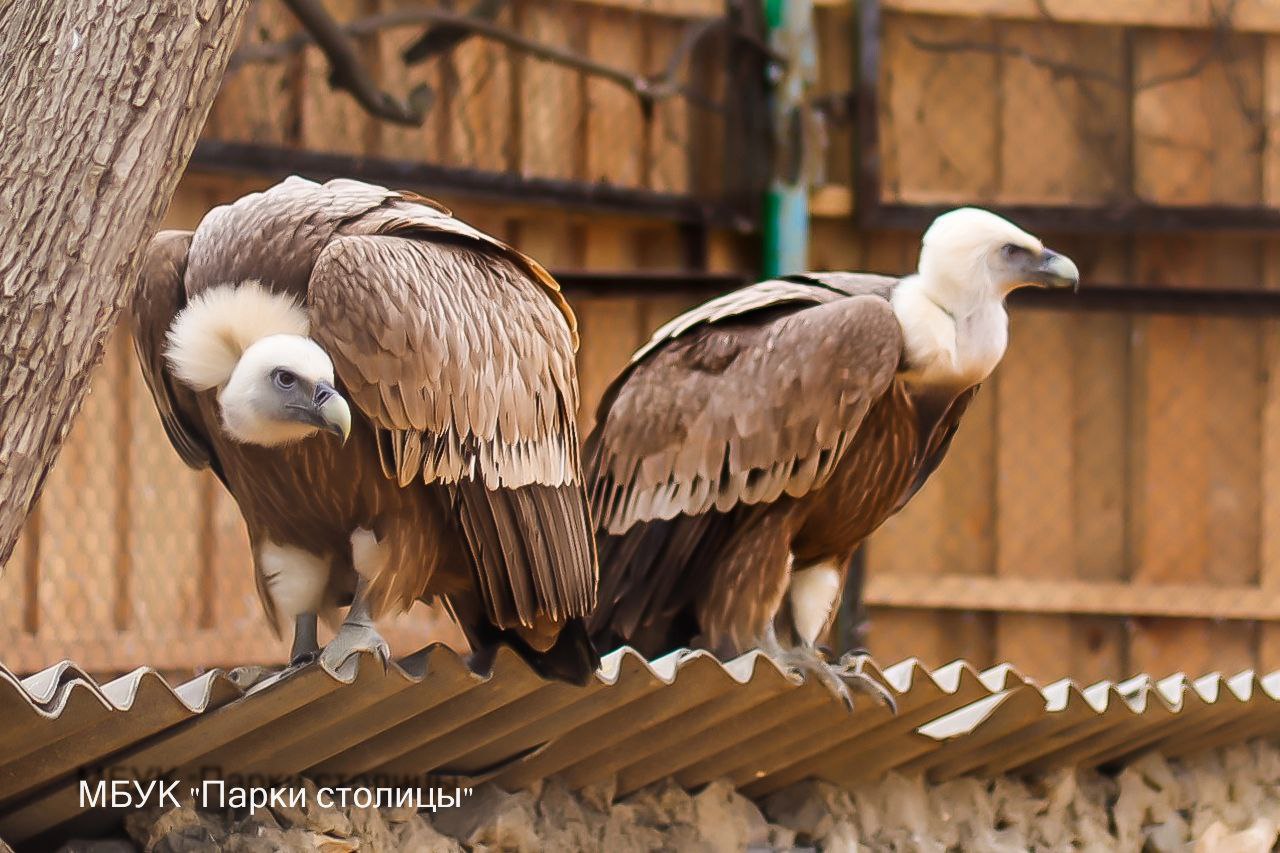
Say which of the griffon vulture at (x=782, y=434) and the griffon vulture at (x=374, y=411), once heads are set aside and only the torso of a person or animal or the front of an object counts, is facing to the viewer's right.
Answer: the griffon vulture at (x=782, y=434)

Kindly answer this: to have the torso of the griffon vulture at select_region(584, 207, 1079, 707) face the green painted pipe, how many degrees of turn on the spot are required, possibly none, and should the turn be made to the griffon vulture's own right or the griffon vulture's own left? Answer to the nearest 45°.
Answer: approximately 90° to the griffon vulture's own left

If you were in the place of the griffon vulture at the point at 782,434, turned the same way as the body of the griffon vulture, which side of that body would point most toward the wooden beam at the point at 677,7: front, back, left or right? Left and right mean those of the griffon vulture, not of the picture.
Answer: left

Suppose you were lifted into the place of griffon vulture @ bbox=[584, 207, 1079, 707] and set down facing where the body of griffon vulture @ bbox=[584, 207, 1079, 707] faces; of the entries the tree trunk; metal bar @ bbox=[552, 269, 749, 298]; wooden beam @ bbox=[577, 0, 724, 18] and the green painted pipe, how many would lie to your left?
3

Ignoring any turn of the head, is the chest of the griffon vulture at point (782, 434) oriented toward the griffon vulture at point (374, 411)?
no

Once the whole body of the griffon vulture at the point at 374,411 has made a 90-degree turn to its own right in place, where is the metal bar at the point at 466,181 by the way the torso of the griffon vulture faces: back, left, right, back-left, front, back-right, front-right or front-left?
front-right

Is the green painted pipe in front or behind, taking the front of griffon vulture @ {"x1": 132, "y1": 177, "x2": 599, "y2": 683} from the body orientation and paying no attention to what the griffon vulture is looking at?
behind

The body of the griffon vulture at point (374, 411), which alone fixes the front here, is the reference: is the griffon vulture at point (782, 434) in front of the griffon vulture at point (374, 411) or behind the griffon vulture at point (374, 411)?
behind

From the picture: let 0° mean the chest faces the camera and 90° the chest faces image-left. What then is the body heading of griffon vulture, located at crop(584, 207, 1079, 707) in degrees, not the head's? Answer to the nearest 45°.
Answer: approximately 270°

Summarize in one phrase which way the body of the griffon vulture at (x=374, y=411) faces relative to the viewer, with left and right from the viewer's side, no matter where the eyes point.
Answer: facing the viewer and to the left of the viewer

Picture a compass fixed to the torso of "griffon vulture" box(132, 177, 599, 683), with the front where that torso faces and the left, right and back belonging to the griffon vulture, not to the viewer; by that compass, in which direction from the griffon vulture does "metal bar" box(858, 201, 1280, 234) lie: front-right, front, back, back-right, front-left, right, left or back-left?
back

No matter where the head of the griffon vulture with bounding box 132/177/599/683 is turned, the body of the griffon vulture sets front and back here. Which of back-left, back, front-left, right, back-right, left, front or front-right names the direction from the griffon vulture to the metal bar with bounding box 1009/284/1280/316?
back

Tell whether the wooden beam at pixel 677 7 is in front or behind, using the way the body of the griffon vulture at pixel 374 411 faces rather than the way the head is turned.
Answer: behind

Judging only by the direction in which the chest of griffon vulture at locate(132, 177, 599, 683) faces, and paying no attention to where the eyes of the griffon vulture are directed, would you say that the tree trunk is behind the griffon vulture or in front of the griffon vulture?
in front

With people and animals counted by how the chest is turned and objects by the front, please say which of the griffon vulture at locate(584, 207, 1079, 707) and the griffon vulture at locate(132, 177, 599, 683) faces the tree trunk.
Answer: the griffon vulture at locate(132, 177, 599, 683)

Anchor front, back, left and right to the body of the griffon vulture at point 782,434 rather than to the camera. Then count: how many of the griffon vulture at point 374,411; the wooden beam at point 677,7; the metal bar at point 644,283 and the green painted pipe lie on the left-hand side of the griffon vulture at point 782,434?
3

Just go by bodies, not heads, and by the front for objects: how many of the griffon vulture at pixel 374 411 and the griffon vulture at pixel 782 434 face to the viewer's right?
1
